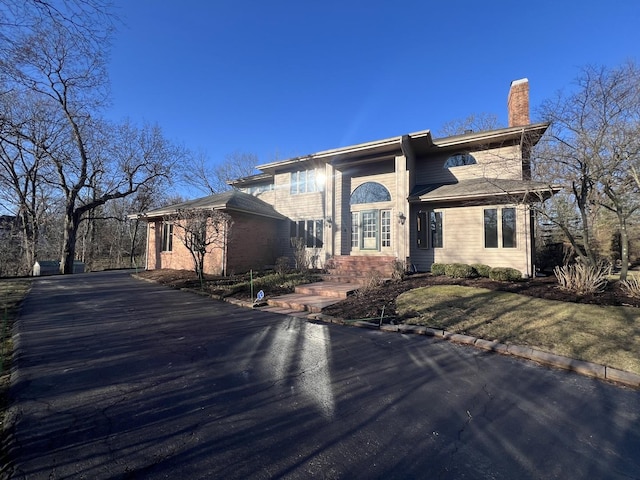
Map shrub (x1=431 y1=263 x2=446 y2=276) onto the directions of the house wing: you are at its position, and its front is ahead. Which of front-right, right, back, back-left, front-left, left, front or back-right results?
left

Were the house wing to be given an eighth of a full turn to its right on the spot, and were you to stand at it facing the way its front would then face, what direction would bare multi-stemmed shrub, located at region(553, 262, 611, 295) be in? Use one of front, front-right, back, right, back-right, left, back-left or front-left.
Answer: back-left

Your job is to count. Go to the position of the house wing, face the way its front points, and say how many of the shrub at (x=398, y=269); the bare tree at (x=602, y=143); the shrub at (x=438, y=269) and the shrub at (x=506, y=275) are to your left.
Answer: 4

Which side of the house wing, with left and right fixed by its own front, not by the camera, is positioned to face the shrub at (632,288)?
left

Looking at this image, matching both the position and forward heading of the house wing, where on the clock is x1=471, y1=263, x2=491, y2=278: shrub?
The shrub is roughly at 9 o'clock from the house wing.

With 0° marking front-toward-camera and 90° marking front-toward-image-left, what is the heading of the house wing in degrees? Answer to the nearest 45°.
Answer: approximately 45°

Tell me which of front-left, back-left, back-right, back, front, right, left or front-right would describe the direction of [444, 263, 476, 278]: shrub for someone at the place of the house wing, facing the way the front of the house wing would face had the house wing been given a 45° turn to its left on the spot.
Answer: front-left

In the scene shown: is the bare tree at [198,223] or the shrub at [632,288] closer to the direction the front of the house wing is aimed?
the bare tree

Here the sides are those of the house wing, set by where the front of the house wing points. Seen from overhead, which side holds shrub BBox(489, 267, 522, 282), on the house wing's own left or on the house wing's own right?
on the house wing's own left

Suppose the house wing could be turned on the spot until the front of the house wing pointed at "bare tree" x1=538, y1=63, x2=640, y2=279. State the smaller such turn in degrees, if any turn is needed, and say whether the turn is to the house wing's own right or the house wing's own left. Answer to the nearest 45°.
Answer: approximately 90° to the house wing's own left
